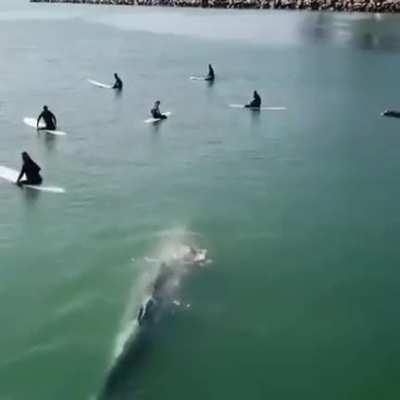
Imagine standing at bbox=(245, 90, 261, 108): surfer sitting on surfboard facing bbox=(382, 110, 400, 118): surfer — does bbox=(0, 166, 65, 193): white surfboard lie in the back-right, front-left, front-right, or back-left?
back-right

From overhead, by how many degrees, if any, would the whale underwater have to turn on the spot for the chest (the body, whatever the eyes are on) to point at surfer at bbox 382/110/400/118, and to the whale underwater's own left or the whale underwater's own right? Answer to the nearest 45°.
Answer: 0° — it already faces them

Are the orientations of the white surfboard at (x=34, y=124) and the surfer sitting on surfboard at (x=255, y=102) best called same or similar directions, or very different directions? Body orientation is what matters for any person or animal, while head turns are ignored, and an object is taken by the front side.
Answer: same or similar directions

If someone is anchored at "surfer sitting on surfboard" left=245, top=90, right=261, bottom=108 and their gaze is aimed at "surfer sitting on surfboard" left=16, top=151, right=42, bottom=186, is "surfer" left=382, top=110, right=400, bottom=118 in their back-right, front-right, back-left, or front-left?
back-left

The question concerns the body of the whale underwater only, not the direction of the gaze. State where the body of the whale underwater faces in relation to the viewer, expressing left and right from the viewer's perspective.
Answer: facing away from the viewer and to the right of the viewer
